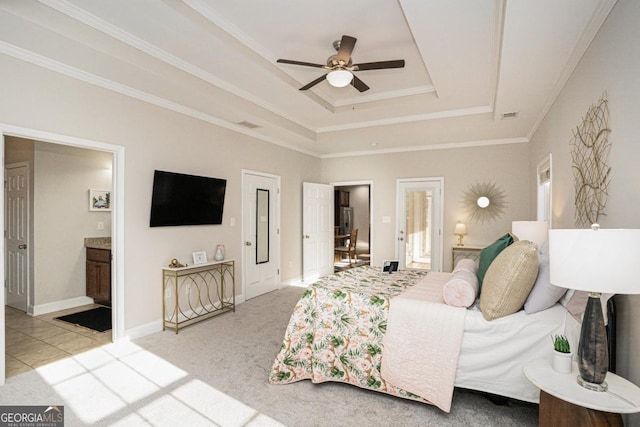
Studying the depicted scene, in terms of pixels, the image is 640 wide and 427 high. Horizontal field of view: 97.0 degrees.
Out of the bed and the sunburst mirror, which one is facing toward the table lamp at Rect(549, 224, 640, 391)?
the sunburst mirror

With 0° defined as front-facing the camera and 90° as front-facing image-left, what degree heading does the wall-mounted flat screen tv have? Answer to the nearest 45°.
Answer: approximately 315°

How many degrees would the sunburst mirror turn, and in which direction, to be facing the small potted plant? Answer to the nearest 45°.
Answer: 0° — it already faces it

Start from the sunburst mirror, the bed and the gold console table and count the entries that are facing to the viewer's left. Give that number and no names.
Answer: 1

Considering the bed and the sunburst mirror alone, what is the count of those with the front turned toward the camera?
1

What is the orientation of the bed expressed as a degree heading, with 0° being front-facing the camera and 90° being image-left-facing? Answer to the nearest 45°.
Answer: approximately 90°

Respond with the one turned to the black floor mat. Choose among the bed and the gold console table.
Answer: the bed

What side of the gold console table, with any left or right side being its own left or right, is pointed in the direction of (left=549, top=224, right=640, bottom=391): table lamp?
front

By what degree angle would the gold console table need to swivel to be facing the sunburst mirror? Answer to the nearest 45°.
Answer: approximately 45° to its left
